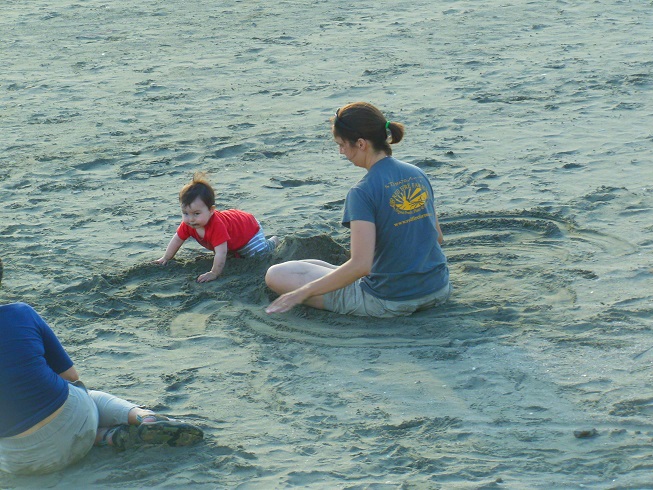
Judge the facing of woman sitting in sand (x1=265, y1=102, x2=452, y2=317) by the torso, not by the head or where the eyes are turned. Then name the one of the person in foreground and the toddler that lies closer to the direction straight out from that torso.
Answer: the toddler

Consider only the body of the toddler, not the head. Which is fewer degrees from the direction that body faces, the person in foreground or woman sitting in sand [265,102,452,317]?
the person in foreground

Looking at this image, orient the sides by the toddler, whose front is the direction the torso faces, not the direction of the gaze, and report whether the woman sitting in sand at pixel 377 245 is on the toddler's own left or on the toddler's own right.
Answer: on the toddler's own left

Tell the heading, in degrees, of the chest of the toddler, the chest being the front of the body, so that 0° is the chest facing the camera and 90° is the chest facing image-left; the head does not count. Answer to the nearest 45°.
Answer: approximately 45°

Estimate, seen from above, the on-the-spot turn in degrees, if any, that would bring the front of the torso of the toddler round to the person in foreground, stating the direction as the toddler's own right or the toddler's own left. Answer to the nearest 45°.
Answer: approximately 45° to the toddler's own left

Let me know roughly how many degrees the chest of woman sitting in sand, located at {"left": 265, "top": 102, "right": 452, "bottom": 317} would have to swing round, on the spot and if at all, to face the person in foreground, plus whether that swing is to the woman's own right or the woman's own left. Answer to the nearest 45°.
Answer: approximately 90° to the woman's own left

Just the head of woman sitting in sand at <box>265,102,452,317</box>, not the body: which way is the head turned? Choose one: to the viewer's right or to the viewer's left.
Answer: to the viewer's left

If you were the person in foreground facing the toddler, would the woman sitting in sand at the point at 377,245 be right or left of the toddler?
right

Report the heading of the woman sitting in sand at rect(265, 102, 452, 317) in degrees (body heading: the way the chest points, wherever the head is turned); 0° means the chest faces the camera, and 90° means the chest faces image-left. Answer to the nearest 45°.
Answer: approximately 135°
